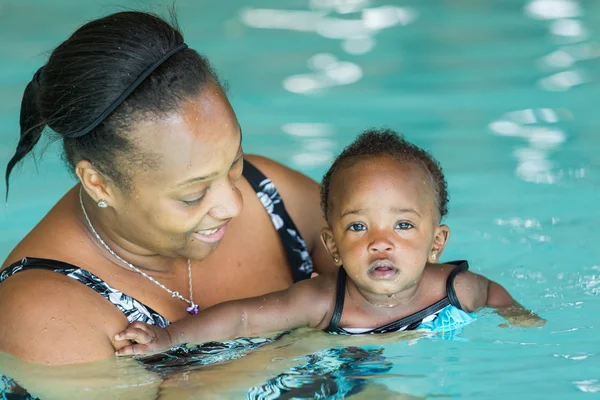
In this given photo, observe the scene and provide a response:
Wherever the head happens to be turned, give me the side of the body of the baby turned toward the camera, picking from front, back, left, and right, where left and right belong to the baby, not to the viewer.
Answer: front

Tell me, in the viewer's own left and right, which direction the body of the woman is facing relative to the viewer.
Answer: facing the viewer and to the right of the viewer

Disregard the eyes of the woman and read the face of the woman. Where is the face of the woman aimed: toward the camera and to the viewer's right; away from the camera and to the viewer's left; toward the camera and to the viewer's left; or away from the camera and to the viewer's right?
toward the camera and to the viewer's right
